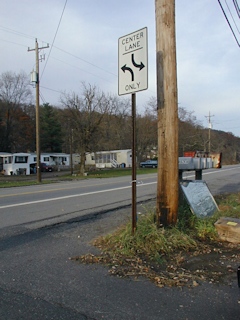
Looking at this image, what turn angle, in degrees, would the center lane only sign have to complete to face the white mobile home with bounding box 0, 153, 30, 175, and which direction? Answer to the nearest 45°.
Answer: approximately 90° to its right

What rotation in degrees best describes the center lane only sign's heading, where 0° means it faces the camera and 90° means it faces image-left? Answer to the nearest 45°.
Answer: approximately 45°
